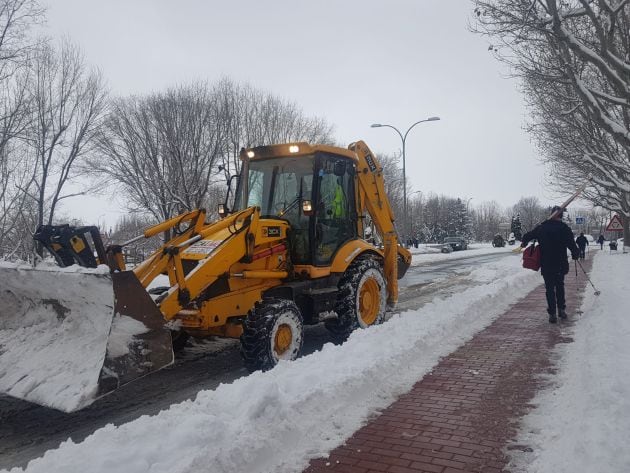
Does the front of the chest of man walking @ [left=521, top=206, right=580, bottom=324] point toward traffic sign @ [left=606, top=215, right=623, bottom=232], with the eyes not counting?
yes

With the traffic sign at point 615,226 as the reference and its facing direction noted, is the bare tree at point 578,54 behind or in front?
in front

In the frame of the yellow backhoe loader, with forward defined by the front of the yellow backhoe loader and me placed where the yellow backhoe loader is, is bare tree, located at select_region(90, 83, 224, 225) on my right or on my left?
on my right

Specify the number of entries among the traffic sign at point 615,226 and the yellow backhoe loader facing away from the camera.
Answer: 0

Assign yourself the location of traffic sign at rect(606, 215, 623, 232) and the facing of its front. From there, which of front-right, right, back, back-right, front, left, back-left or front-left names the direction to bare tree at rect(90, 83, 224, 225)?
front-right

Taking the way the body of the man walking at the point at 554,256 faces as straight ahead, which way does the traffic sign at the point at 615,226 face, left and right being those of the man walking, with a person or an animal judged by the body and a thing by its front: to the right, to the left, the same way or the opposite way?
the opposite way

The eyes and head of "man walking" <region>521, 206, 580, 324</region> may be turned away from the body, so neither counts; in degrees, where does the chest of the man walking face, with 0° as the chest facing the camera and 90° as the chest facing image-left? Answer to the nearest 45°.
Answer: approximately 180°

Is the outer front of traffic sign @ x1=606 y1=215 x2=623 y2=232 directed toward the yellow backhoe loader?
yes

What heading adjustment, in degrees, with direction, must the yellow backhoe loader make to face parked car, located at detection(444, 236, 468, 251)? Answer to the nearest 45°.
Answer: approximately 180°

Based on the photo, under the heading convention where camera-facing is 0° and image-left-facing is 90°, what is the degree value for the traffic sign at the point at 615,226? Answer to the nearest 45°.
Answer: approximately 0°

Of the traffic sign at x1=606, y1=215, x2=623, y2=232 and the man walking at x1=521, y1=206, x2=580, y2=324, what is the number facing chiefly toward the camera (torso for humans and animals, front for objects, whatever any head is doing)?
1

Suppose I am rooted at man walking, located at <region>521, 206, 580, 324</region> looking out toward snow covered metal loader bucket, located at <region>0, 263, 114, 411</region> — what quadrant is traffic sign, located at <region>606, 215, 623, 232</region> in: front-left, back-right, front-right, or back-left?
back-right
